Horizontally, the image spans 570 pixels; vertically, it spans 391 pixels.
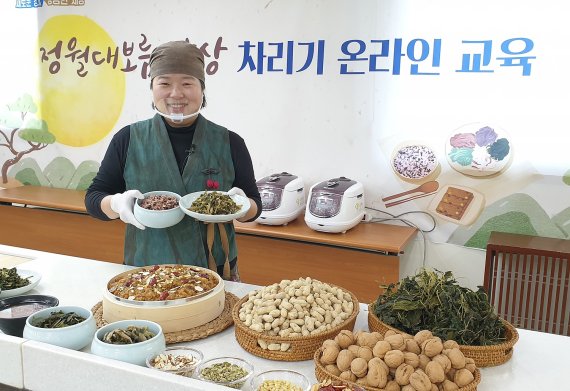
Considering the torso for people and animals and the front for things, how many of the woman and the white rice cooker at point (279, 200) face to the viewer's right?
0

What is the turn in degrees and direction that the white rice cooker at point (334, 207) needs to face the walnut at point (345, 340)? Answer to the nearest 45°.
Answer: approximately 45° to its left

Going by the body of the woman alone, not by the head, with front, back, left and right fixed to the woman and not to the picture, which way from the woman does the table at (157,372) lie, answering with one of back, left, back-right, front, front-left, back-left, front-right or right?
front

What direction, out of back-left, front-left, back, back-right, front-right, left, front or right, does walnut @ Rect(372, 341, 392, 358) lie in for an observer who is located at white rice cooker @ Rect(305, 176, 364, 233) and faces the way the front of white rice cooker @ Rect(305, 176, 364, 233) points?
front-left

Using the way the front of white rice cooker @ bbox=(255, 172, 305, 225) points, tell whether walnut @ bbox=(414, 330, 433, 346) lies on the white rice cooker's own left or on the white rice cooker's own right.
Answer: on the white rice cooker's own left

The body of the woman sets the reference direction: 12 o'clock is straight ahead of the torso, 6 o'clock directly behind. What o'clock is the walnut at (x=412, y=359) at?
The walnut is roughly at 11 o'clock from the woman.

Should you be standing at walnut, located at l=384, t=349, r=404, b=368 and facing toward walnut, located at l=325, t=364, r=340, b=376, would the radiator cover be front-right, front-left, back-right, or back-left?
back-right

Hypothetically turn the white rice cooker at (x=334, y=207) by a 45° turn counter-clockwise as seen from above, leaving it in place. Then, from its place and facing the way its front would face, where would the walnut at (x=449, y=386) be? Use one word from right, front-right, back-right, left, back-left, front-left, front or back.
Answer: front

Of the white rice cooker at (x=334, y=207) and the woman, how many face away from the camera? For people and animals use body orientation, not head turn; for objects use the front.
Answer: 0

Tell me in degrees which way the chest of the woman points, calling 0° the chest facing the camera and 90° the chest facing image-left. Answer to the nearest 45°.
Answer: approximately 0°

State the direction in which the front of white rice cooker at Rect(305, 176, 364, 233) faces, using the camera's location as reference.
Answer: facing the viewer and to the left of the viewer

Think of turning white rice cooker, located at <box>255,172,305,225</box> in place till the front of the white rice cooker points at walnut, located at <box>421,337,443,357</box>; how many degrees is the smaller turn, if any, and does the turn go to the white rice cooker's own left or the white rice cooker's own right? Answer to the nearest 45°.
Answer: approximately 45° to the white rice cooker's own left
